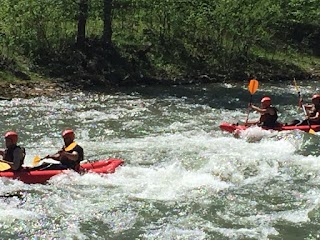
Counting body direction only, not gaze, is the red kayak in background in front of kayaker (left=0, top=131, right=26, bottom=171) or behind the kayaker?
behind

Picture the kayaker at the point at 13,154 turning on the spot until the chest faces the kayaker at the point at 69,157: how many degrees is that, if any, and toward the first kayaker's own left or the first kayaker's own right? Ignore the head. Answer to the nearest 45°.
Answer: approximately 180°

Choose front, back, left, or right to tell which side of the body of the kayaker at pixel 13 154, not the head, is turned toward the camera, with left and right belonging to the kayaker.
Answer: left

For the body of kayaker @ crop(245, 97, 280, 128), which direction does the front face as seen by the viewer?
to the viewer's left

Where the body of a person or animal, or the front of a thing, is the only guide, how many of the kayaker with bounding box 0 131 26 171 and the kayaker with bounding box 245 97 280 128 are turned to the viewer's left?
2

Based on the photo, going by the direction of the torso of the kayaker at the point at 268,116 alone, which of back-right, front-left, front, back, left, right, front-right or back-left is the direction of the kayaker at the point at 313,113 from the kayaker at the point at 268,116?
back-right

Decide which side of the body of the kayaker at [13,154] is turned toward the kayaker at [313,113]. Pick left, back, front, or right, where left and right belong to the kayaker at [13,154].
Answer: back
